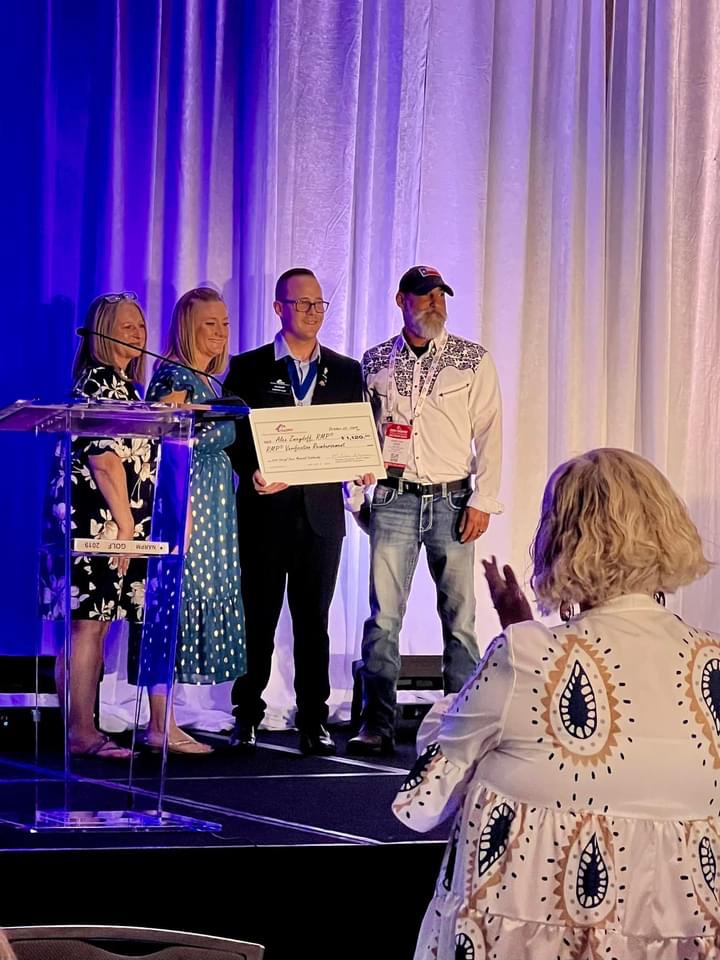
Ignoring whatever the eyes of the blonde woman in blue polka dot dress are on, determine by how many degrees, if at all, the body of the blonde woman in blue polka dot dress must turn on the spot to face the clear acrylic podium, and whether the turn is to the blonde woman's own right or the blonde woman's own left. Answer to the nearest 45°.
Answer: approximately 45° to the blonde woman's own right

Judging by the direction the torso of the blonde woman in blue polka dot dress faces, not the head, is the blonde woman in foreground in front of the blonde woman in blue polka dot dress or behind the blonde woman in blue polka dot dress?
in front

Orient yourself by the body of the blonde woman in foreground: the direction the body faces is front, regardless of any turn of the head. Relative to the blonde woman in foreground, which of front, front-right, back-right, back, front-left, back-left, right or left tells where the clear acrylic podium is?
front

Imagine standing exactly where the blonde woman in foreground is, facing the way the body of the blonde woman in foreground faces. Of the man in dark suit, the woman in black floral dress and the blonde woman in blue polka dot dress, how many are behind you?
0

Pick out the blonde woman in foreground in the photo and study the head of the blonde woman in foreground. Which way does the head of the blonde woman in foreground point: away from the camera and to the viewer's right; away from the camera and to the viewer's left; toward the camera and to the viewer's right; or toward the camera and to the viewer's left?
away from the camera and to the viewer's left

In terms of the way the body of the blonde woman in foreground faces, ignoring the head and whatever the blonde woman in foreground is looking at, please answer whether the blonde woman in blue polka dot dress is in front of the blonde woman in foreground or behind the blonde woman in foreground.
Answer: in front

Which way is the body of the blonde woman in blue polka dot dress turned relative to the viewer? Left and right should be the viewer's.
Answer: facing the viewer and to the right of the viewer

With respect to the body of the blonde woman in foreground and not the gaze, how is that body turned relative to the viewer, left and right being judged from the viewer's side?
facing away from the viewer and to the left of the viewer

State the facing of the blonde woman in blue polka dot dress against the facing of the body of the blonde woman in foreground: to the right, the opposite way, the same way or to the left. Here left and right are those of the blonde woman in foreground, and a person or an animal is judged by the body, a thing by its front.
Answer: the opposite way
